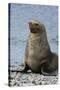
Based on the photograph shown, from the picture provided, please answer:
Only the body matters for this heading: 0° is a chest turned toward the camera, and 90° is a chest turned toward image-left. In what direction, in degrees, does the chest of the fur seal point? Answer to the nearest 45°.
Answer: approximately 45°
